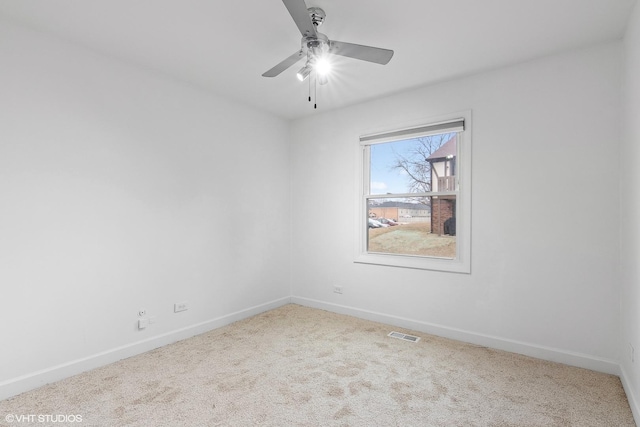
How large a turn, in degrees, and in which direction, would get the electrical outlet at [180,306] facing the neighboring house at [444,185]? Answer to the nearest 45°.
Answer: approximately 45° to its left

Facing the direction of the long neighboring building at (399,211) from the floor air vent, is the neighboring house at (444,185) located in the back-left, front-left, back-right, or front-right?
front-right

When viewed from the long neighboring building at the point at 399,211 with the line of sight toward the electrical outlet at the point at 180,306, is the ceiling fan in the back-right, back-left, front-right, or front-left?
front-left

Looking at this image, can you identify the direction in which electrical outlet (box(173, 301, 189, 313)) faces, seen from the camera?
facing the viewer and to the right of the viewer

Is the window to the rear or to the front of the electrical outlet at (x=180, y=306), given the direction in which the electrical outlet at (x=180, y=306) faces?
to the front
